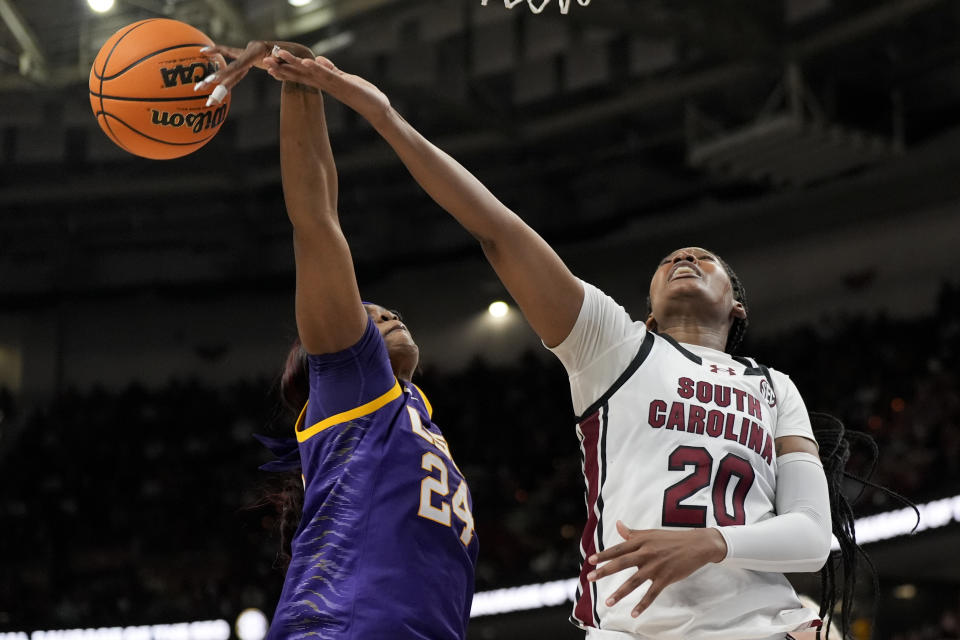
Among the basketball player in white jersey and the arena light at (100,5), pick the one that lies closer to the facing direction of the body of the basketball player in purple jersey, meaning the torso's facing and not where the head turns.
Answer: the basketball player in white jersey

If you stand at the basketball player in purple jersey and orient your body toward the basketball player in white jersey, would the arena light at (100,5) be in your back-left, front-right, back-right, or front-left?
back-left

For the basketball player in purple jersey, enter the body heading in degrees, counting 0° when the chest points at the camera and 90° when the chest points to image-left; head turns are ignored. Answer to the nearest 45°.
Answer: approximately 315°

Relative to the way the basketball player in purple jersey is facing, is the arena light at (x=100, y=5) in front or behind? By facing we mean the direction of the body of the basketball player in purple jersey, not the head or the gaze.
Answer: behind

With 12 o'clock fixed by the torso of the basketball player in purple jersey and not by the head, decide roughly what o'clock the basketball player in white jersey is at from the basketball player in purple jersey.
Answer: The basketball player in white jersey is roughly at 11 o'clock from the basketball player in purple jersey.
